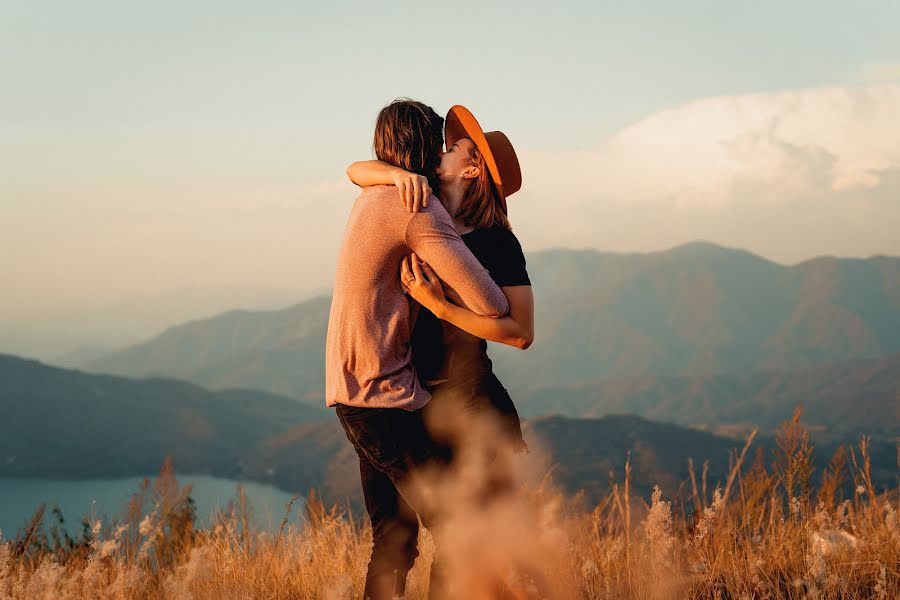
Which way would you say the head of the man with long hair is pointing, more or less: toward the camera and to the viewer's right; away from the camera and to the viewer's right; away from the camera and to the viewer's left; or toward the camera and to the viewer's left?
away from the camera and to the viewer's right

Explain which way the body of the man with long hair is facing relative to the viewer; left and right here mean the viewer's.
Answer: facing away from the viewer and to the right of the viewer

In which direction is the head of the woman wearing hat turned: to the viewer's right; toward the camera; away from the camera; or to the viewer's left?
to the viewer's left
